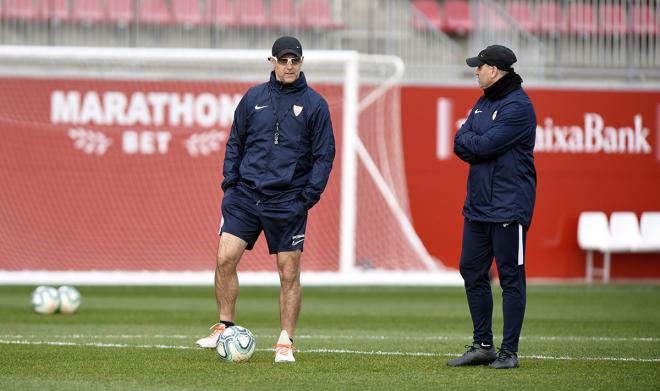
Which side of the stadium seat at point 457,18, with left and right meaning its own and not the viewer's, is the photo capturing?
front

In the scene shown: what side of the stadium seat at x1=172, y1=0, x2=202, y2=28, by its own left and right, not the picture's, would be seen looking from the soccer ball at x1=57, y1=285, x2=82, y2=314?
front

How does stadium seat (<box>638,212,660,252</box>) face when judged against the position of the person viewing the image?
facing the viewer

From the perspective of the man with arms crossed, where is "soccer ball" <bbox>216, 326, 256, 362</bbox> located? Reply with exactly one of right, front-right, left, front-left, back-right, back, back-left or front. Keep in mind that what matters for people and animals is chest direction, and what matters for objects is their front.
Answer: front-right

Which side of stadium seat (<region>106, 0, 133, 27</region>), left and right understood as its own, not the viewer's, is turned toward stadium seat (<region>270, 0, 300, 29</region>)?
left

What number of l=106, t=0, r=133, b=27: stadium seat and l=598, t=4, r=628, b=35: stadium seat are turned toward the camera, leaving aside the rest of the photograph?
2

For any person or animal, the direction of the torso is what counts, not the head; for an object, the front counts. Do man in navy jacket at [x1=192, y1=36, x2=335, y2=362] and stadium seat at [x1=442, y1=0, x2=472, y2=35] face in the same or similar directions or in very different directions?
same or similar directions

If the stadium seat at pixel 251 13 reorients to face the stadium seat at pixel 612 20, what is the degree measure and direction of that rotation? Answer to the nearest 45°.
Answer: approximately 90° to its left

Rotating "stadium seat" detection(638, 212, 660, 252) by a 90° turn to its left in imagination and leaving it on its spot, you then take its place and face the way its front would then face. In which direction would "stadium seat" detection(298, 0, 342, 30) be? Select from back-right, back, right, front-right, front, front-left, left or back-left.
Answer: back

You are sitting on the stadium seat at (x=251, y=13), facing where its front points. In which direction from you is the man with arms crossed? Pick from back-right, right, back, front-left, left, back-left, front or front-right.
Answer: front

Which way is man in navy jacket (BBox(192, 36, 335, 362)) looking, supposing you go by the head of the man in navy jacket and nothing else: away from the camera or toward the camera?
toward the camera

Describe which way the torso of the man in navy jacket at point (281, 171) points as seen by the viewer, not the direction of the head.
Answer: toward the camera

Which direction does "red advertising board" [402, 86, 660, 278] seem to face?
toward the camera

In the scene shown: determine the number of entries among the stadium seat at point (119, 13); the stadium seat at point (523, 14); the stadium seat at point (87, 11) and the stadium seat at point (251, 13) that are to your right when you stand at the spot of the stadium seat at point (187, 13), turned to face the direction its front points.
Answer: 2

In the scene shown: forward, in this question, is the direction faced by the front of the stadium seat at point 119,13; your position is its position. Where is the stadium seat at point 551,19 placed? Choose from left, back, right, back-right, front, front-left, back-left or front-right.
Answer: left

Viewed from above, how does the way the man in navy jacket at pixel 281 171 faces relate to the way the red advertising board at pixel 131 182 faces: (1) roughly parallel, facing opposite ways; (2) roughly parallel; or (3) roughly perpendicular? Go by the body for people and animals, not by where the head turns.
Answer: roughly parallel

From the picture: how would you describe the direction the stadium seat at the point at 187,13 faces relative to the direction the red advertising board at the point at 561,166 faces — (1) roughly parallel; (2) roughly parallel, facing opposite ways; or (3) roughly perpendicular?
roughly parallel

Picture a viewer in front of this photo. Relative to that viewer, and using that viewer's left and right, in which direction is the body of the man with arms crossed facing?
facing the viewer and to the left of the viewer

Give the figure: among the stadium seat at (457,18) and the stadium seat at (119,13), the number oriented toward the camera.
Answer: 2
